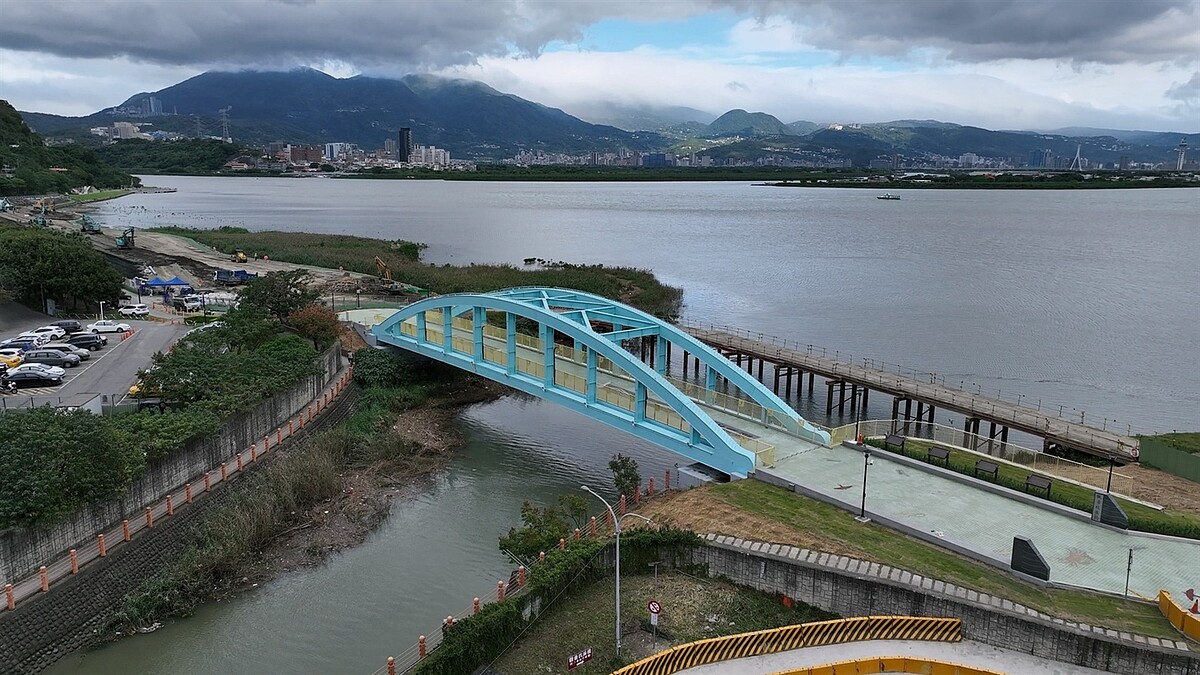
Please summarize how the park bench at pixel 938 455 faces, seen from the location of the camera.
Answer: facing the viewer and to the left of the viewer

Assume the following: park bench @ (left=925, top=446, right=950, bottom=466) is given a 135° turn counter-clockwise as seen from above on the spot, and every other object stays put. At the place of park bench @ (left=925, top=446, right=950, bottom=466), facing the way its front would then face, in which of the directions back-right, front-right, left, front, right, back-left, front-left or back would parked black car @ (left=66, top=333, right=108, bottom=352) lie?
back

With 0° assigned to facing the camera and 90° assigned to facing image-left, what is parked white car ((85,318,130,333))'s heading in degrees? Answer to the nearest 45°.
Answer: approximately 270°

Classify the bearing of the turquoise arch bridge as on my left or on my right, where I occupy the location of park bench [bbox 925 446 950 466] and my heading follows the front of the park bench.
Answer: on my right

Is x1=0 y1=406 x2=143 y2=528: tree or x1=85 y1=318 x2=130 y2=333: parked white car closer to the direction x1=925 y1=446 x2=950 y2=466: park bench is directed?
the tree
